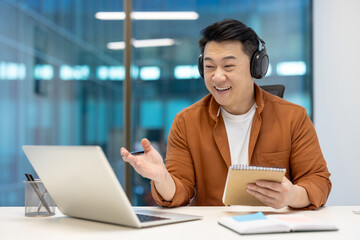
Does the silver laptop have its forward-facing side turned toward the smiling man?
yes

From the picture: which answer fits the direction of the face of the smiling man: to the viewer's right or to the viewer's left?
to the viewer's left

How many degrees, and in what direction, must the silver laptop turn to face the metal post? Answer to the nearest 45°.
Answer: approximately 45° to its left

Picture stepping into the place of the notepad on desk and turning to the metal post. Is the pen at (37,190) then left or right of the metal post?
left

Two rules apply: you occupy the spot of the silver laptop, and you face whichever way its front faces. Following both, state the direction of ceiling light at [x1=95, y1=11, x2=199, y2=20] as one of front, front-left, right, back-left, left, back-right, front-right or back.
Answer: front-left

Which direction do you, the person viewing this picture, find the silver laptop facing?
facing away from the viewer and to the right of the viewer
